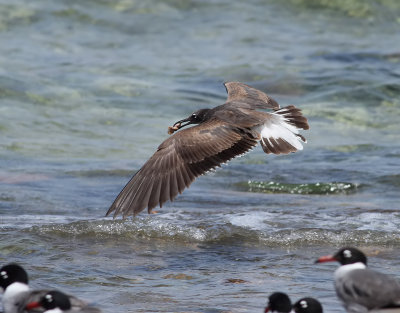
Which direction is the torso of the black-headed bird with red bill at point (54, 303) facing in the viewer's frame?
to the viewer's left

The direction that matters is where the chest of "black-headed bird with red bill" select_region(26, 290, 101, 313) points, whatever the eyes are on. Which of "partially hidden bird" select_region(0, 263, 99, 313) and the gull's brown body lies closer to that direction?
the partially hidden bird

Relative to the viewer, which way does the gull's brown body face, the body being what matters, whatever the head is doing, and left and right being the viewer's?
facing to the left of the viewer

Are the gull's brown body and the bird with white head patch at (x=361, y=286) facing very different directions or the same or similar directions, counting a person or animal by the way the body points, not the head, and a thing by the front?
same or similar directions

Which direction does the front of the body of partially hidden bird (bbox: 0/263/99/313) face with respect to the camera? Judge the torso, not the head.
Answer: to the viewer's left

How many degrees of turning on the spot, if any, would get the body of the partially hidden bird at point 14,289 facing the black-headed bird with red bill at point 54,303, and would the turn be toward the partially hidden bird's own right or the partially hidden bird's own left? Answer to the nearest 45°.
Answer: approximately 135° to the partially hidden bird's own left

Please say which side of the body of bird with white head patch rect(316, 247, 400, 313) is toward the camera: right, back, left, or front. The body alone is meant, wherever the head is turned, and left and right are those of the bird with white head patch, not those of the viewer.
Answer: left

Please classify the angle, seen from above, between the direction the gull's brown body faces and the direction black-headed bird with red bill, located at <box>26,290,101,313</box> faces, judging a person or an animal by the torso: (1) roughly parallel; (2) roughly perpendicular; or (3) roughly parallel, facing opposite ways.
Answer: roughly parallel
